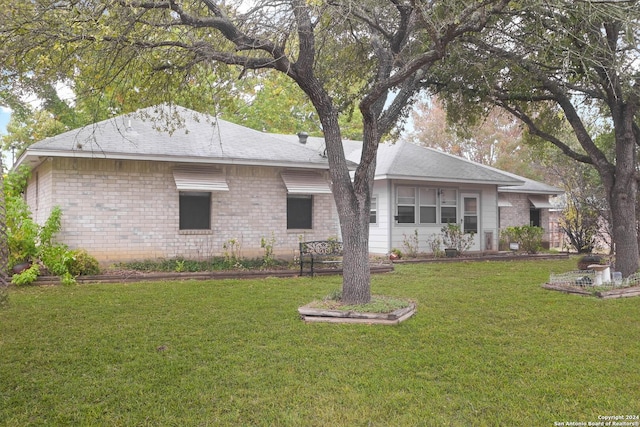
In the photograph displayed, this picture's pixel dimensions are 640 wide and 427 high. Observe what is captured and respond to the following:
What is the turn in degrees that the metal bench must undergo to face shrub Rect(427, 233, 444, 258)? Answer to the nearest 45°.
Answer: approximately 135° to its left

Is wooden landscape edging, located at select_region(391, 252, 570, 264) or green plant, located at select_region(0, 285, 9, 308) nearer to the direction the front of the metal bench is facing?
the green plant

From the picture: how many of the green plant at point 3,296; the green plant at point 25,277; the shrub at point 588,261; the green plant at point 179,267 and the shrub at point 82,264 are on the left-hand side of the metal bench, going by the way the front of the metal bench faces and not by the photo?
1

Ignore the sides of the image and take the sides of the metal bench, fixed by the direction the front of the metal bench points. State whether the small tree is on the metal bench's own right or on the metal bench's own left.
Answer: on the metal bench's own left

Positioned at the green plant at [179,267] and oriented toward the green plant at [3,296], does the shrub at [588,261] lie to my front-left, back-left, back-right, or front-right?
back-left

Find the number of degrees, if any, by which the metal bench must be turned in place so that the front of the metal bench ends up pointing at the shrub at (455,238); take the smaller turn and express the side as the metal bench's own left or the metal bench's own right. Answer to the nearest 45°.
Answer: approximately 135° to the metal bench's own left

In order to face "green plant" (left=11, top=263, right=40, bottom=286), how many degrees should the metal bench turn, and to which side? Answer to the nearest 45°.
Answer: approximately 45° to its right

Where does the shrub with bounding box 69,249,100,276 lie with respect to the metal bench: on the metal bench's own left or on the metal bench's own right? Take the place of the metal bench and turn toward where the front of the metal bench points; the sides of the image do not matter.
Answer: on the metal bench's own right

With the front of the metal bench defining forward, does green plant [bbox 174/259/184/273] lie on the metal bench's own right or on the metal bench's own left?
on the metal bench's own right

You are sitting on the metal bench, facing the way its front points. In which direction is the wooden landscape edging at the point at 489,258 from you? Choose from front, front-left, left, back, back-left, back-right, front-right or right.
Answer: back-left

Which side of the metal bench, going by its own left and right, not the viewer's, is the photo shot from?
front

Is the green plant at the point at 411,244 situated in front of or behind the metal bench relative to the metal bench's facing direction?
behind

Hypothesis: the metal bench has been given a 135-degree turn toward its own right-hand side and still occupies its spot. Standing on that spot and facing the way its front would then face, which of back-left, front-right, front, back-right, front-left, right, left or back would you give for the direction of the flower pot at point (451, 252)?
right
